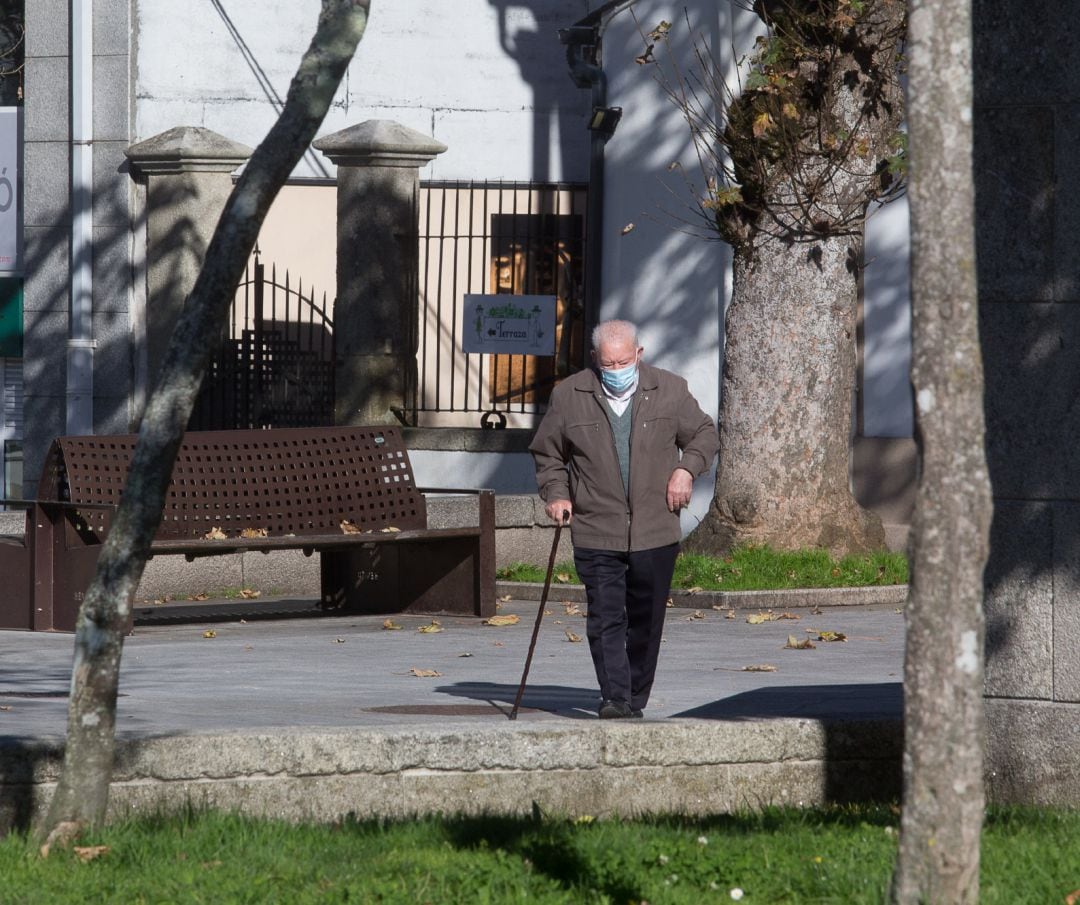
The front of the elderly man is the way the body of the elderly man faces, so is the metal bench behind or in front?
behind

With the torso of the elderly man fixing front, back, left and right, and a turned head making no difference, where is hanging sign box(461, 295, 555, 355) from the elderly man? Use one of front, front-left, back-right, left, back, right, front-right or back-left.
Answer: back

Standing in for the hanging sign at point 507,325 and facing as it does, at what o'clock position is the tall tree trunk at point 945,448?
The tall tree trunk is roughly at 12 o'clock from the hanging sign.

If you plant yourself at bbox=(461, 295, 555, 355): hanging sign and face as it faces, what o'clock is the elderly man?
The elderly man is roughly at 12 o'clock from the hanging sign.

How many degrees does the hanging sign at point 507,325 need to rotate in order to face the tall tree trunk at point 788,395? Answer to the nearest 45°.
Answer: approximately 45° to its left

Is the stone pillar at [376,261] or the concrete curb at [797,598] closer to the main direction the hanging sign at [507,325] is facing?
the concrete curb

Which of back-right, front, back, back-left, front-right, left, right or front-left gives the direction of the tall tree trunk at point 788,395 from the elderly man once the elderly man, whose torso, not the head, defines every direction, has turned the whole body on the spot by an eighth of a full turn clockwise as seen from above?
back-right

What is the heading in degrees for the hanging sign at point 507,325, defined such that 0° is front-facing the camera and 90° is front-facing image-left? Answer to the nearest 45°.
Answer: approximately 0°

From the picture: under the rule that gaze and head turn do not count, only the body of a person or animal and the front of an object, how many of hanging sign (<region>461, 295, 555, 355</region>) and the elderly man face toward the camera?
2

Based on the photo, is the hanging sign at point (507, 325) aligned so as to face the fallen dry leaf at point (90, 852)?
yes

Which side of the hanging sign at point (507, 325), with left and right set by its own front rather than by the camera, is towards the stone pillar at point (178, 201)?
right
